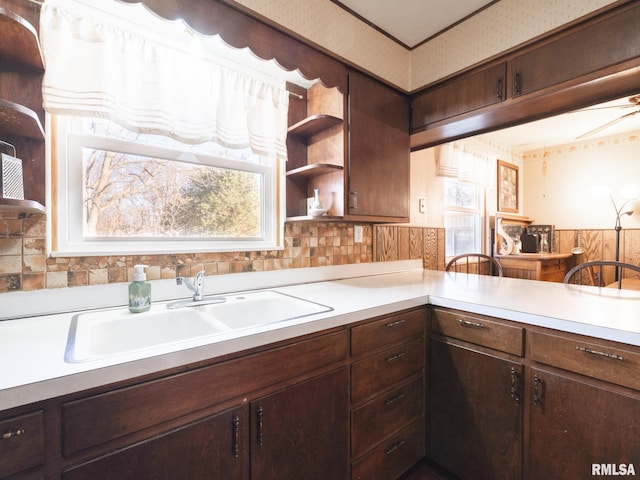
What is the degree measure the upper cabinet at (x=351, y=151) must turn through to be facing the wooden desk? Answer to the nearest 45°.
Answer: approximately 90° to its left

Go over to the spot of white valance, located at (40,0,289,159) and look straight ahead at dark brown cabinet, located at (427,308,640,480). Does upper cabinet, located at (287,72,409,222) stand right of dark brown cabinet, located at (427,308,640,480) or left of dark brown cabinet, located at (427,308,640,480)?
left

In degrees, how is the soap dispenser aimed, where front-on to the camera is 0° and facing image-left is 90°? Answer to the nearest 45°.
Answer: approximately 315°

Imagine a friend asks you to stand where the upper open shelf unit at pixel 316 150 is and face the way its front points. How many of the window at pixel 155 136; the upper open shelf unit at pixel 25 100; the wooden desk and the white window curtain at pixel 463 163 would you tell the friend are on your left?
2
